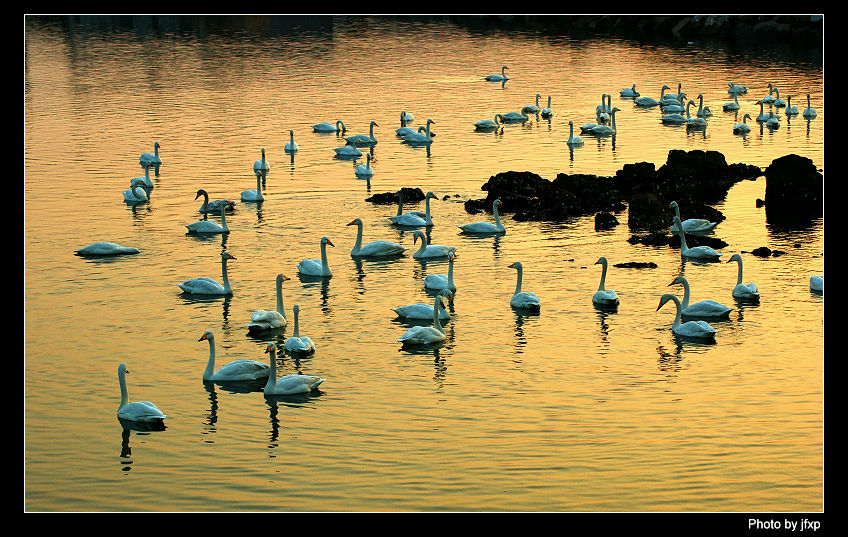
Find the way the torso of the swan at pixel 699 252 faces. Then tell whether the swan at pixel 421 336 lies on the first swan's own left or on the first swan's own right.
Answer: on the first swan's own left

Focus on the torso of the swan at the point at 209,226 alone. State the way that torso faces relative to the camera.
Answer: to the viewer's right

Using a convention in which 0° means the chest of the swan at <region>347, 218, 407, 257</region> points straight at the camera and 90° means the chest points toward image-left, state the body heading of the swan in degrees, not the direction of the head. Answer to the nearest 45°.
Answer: approximately 90°

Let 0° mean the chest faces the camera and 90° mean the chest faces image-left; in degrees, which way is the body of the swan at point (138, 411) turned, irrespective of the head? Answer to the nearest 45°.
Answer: approximately 90°

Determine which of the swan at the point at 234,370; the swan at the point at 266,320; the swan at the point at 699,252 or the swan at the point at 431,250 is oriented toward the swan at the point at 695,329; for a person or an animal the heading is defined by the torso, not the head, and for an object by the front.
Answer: the swan at the point at 266,320

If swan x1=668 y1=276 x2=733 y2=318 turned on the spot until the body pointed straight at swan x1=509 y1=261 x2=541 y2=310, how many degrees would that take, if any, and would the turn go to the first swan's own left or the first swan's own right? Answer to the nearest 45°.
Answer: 0° — it already faces it

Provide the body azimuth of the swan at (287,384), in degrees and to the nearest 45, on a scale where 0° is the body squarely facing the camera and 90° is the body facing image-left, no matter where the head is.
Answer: approximately 90°

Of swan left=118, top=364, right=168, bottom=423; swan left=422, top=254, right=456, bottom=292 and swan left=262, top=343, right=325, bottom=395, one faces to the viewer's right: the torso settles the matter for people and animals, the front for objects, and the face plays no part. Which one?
swan left=422, top=254, right=456, bottom=292

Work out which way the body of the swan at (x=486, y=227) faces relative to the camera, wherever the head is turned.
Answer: to the viewer's right

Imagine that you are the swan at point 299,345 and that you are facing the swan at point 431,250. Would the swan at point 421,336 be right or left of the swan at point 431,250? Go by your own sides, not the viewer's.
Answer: right

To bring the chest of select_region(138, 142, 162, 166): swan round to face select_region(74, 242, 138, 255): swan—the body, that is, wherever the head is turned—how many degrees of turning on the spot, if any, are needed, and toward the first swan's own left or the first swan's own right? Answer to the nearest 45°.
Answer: approximately 90° to the first swan's own right

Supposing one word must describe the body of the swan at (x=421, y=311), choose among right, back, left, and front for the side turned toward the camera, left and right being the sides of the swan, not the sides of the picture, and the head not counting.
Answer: right

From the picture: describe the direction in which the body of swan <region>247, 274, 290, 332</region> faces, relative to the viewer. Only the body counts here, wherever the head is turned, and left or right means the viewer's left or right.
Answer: facing to the right of the viewer

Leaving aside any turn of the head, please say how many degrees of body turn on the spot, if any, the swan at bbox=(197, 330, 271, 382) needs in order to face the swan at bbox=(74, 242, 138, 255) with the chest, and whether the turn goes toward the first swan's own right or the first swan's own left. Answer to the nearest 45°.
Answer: approximately 90° to the first swan's own right
